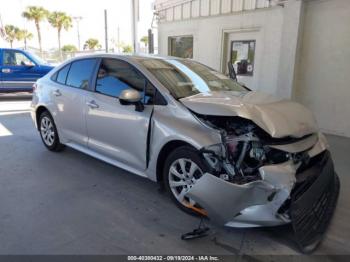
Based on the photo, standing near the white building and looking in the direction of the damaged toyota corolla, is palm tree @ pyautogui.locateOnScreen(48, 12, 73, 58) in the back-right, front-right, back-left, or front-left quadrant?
back-right

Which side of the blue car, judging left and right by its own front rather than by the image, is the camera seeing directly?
right

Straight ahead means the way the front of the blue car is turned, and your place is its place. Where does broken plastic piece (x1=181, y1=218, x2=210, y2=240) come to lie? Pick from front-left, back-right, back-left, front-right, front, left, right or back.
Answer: right

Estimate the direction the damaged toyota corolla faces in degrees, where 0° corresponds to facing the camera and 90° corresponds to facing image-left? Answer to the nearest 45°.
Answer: approximately 315°

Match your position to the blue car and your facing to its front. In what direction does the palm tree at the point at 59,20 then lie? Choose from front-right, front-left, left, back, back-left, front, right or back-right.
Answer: left

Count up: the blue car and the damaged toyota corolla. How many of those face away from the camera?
0

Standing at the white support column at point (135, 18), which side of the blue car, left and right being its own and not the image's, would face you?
front

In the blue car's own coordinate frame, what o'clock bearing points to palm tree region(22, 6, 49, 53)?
The palm tree is roughly at 9 o'clock from the blue car.

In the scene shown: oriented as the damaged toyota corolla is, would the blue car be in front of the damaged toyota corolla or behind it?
behind
